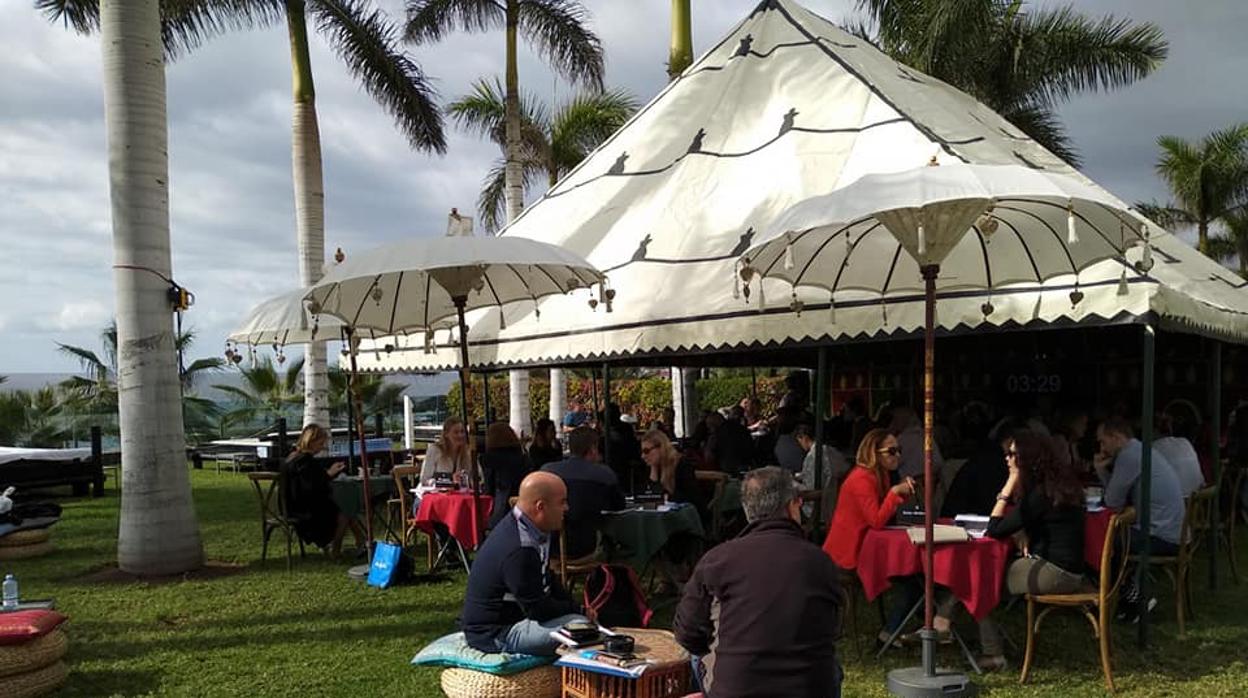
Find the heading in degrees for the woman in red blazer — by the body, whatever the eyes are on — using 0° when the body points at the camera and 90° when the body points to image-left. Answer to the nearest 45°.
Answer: approximately 270°

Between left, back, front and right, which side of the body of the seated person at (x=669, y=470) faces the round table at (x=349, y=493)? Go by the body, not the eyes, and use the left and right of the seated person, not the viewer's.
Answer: right

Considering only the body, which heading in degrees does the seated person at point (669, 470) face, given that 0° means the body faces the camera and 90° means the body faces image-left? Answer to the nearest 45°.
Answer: approximately 45°

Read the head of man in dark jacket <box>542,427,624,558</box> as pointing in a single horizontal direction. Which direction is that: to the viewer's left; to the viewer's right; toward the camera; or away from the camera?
away from the camera

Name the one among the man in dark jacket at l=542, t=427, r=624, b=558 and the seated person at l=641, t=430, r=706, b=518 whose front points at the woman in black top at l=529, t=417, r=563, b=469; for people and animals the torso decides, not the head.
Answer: the man in dark jacket

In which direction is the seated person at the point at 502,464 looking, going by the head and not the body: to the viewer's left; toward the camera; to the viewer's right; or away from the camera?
away from the camera

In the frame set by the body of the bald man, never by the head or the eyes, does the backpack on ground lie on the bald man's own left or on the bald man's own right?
on the bald man's own left

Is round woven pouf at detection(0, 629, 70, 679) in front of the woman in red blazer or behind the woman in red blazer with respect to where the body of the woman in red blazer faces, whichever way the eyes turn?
behind

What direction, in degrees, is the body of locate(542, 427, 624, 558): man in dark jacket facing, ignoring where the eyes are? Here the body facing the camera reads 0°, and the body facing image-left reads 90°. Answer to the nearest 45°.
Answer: approximately 180°

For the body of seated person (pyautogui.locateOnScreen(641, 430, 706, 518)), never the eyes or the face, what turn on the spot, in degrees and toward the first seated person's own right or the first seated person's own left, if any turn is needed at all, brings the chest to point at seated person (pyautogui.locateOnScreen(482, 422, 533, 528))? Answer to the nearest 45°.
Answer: approximately 45° to the first seated person's own right
